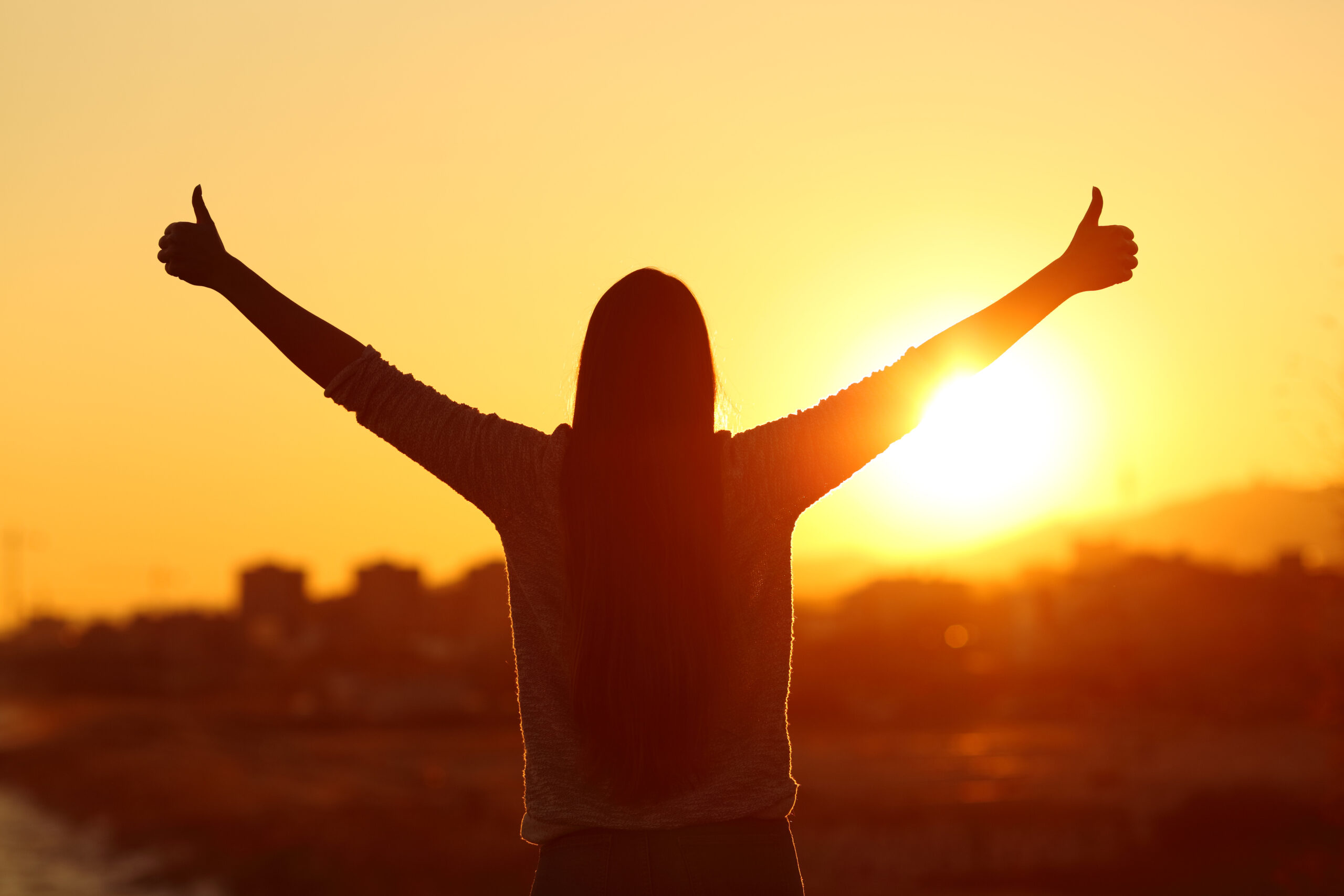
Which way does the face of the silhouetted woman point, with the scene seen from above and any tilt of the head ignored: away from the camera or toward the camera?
away from the camera

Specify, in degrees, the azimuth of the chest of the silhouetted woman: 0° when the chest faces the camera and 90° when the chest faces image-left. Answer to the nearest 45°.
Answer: approximately 180°
